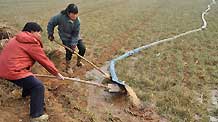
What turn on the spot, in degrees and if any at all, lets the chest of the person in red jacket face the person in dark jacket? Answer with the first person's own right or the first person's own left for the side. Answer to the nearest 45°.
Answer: approximately 90° to the first person's own left

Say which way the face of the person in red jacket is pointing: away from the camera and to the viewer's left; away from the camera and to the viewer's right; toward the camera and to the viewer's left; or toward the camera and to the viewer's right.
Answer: away from the camera and to the viewer's right

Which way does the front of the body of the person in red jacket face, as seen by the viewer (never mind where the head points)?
to the viewer's right

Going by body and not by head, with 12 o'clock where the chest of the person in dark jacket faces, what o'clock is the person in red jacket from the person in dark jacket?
The person in red jacket is roughly at 2 o'clock from the person in dark jacket.

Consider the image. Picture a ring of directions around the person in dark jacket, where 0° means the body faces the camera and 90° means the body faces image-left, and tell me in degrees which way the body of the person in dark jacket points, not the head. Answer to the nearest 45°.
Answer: approximately 315°
